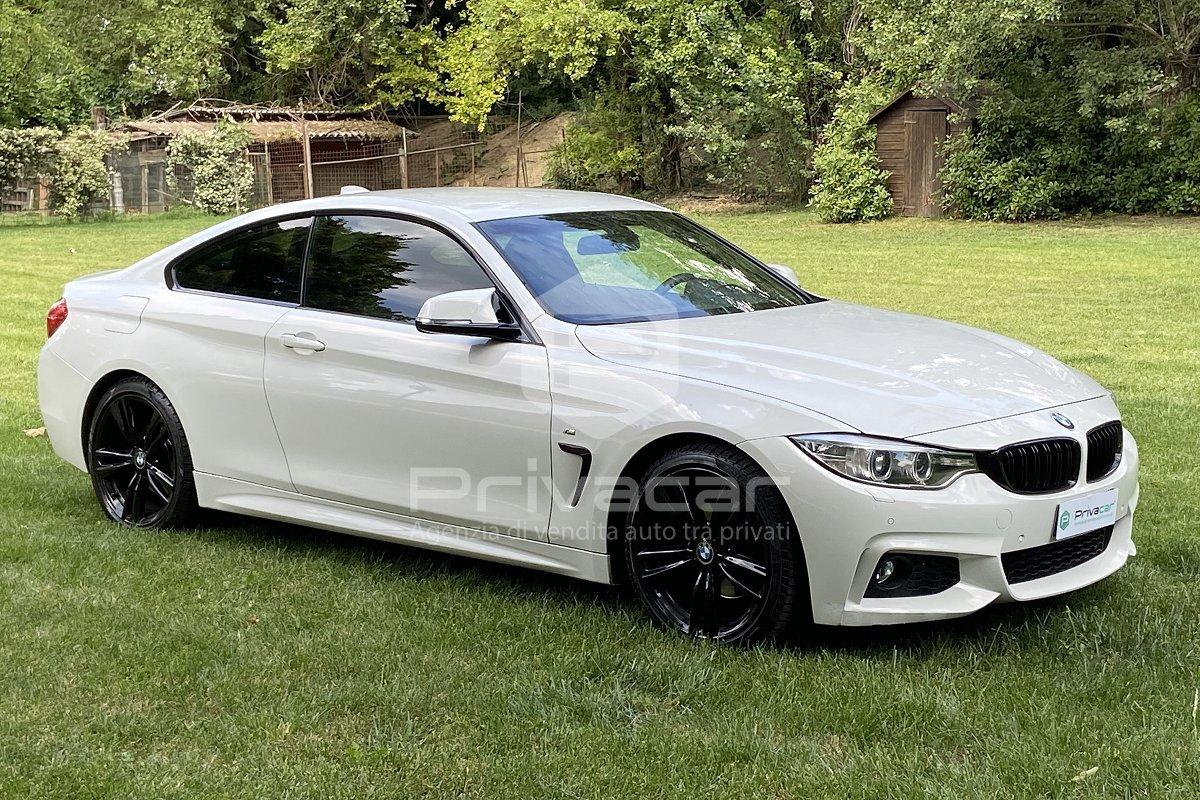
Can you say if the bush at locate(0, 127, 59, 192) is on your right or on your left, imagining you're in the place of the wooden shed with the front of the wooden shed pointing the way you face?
on your right

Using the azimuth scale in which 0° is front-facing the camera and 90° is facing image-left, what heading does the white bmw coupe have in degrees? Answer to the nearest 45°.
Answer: approximately 315°

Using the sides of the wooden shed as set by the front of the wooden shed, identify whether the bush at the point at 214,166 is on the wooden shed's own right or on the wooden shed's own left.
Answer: on the wooden shed's own right

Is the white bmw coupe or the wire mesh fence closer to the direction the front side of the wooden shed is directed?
the white bmw coupe

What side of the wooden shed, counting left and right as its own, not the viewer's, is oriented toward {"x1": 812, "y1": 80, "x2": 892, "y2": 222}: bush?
right

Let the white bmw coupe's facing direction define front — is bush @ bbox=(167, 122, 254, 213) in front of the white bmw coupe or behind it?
behind

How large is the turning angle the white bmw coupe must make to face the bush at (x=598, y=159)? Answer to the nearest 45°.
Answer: approximately 135° to its left

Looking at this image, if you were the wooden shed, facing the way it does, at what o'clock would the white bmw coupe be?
The white bmw coupe is roughly at 12 o'clock from the wooden shed.
